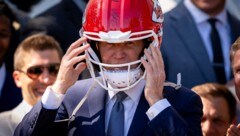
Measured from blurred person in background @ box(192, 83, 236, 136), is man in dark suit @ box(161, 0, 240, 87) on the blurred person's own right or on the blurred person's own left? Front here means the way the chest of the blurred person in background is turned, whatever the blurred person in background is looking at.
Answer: on the blurred person's own right

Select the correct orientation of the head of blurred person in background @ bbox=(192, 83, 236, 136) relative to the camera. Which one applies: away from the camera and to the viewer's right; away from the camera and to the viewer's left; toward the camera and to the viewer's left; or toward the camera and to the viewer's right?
toward the camera and to the viewer's left

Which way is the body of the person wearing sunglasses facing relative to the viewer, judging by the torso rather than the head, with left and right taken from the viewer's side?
facing the viewer and to the right of the viewer

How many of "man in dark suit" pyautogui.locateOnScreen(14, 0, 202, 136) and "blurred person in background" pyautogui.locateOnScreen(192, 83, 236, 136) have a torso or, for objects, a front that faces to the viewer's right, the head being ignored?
0

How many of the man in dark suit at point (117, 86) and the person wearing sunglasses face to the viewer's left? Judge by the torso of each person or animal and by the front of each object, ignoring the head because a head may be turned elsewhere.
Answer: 0
